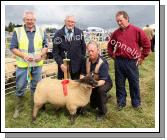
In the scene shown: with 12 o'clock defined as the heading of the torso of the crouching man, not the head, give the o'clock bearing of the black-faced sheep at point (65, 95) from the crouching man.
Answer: The black-faced sheep is roughly at 1 o'clock from the crouching man.

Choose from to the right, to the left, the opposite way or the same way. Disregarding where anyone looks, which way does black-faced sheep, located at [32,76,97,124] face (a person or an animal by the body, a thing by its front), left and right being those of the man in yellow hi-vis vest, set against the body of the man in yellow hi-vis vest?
to the left

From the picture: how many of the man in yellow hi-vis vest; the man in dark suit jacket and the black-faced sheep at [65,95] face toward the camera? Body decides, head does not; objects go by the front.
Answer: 2

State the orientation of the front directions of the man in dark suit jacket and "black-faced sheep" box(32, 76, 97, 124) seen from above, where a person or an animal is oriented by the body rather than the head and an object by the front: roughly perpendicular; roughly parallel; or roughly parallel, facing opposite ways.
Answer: roughly perpendicular

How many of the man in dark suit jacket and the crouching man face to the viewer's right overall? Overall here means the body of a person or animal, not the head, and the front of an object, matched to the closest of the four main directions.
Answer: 0

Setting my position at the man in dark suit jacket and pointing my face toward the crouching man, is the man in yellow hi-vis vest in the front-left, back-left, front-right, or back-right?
back-right

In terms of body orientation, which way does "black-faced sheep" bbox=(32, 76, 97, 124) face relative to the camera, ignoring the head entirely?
to the viewer's right

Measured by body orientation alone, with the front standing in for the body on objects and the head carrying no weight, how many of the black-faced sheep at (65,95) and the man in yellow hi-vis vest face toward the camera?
1

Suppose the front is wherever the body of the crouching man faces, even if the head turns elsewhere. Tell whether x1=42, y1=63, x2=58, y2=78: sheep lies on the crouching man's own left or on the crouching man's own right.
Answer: on the crouching man's own right

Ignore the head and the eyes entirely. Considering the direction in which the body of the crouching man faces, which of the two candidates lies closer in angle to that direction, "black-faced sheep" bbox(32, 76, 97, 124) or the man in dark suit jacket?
the black-faced sheep

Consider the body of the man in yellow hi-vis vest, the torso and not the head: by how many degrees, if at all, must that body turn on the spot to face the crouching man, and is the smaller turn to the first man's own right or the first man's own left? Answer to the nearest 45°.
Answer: approximately 90° to the first man's own left
